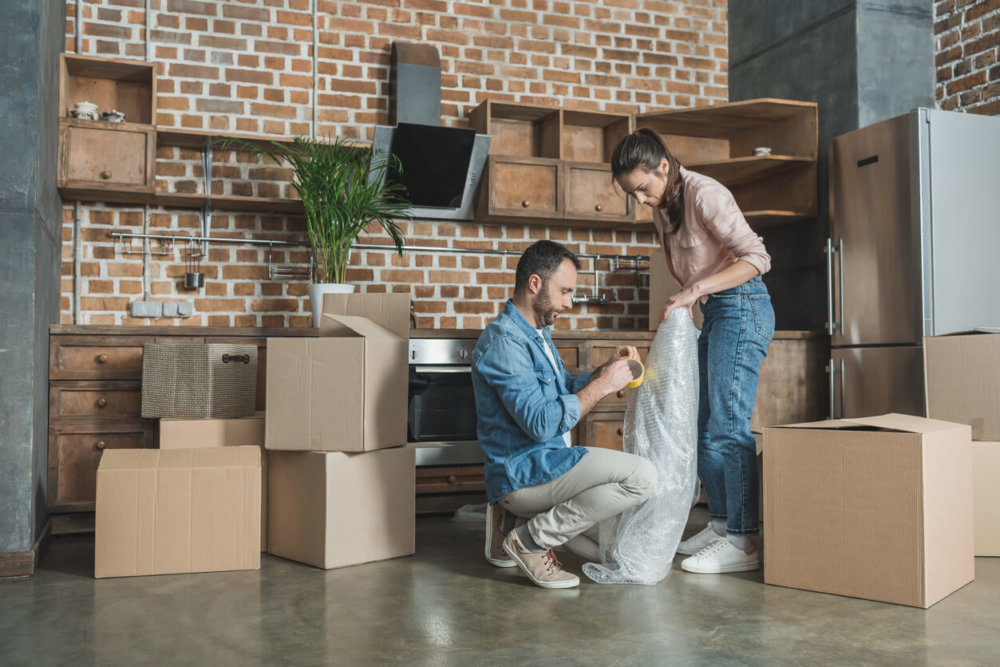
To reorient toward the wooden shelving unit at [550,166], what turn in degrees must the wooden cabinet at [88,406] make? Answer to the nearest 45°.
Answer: approximately 90° to its left

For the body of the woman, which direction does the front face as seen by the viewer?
to the viewer's left

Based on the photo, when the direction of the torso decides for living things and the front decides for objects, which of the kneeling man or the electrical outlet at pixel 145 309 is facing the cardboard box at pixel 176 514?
the electrical outlet

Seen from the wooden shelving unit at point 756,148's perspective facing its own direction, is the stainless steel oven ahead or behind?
ahead

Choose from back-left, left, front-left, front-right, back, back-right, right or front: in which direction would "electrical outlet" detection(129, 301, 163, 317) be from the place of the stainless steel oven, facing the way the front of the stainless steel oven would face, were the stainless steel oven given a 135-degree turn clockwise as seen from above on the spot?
front-left

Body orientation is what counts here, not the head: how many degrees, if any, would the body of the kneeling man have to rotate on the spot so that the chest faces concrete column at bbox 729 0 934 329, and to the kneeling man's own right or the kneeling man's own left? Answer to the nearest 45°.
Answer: approximately 45° to the kneeling man's own left

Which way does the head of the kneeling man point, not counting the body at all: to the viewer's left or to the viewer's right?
to the viewer's right

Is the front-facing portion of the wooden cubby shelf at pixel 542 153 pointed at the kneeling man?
yes

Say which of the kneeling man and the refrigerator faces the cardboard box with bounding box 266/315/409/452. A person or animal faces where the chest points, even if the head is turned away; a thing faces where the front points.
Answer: the refrigerator

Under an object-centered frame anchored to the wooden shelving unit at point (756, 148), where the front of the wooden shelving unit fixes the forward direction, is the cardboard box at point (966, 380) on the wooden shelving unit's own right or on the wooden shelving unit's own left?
on the wooden shelving unit's own left

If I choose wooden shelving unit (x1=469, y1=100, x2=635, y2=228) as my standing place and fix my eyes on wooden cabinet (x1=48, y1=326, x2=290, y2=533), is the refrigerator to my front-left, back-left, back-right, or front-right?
back-left

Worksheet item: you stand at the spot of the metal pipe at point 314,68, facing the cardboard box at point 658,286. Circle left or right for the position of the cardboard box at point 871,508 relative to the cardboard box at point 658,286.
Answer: right

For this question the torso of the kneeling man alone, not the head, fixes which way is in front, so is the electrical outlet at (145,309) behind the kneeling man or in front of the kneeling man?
behind

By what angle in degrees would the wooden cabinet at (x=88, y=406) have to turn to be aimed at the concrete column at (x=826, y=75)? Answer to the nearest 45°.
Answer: approximately 90° to its left
